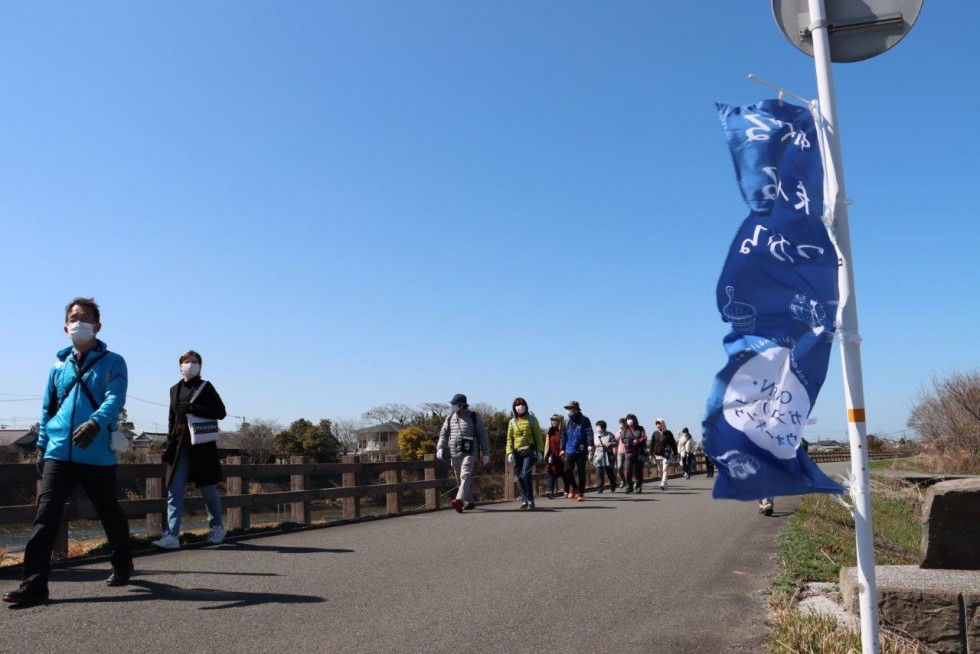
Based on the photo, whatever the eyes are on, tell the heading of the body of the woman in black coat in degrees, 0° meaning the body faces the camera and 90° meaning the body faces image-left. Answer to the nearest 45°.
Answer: approximately 45°

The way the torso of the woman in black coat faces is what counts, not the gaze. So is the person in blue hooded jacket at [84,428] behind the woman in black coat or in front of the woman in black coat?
in front

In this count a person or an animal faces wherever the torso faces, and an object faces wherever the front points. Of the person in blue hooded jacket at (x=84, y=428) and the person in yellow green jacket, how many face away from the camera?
0

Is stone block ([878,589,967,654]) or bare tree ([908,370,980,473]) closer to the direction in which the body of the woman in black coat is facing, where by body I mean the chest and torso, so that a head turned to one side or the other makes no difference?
the stone block

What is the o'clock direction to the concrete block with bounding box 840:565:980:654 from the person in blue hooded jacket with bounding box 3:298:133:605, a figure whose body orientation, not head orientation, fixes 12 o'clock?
The concrete block is roughly at 9 o'clock from the person in blue hooded jacket.

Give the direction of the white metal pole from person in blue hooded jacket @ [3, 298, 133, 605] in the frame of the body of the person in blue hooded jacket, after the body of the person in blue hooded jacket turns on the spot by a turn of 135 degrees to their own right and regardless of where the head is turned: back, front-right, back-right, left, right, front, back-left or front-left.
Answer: back-right

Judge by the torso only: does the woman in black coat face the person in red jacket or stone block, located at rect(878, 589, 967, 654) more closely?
the stone block

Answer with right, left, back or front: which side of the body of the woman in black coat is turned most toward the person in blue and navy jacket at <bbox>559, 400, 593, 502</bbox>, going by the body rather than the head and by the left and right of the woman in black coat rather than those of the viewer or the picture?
back

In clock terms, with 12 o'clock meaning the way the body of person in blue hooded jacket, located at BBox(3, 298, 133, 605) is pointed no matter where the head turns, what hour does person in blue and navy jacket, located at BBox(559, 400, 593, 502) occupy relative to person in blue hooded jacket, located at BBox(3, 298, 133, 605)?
person in blue and navy jacket, located at BBox(559, 400, 593, 502) is roughly at 6 o'clock from person in blue hooded jacket, located at BBox(3, 298, 133, 605).

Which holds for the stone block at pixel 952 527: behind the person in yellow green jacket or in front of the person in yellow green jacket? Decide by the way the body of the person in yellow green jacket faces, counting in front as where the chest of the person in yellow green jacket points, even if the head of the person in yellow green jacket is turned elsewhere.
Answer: in front
